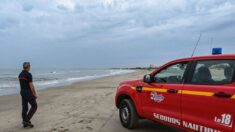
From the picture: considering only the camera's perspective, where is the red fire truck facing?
facing away from the viewer and to the left of the viewer
